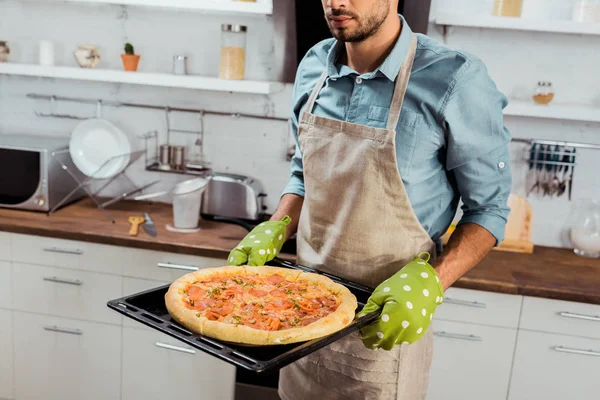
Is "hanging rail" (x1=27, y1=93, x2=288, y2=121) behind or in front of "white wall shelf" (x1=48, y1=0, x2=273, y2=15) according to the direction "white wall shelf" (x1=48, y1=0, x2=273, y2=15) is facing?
behind

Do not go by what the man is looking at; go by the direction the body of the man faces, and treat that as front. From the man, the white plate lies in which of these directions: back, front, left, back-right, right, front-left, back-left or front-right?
right

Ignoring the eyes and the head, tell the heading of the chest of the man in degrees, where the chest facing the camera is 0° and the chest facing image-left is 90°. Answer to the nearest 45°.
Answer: approximately 45°

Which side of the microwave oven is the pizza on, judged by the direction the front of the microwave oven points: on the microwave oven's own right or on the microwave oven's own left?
on the microwave oven's own left

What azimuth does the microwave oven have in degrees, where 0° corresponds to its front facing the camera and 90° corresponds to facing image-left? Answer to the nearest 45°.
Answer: approximately 45°

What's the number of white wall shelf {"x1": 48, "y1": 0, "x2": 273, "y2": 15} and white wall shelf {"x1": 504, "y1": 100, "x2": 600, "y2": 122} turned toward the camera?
2

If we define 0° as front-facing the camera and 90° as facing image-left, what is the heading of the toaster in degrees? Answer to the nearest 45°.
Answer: approximately 315°

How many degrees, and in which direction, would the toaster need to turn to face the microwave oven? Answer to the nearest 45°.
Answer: approximately 135° to its right

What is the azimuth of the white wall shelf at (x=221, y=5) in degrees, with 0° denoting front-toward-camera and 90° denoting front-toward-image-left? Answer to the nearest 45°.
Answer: approximately 0°

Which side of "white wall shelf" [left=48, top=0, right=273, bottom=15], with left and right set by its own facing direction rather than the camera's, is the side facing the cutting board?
left

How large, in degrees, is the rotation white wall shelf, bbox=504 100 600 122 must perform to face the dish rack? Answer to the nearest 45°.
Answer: approximately 90° to its right

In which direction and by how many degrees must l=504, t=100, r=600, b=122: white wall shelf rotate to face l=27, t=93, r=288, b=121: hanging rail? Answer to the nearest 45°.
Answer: approximately 90° to its right
